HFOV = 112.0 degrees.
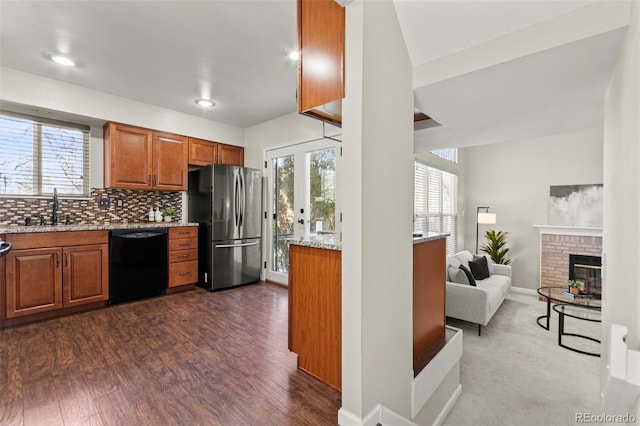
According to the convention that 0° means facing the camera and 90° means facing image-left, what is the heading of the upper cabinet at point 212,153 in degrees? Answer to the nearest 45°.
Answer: approximately 315°

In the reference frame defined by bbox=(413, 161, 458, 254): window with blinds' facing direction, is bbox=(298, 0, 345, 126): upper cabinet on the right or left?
on its right

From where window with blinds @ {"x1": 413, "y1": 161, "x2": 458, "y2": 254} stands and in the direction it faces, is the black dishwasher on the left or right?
on its right

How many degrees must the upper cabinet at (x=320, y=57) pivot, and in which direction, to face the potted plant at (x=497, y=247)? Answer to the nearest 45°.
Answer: approximately 90° to its right

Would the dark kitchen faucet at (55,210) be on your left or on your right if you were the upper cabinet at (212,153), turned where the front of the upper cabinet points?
on your right

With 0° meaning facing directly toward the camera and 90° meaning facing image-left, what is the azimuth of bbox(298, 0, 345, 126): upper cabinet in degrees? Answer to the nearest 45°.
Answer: approximately 135°
